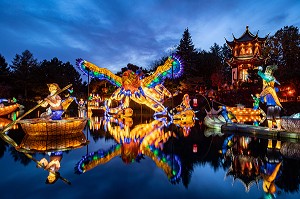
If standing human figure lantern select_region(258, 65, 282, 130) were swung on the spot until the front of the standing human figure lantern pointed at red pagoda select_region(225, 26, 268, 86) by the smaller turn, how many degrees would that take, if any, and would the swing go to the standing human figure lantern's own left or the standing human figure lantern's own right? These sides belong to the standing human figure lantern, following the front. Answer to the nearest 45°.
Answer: approximately 135° to the standing human figure lantern's own right

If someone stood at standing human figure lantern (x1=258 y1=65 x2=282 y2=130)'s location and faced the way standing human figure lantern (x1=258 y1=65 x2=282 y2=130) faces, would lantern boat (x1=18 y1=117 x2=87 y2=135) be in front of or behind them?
in front

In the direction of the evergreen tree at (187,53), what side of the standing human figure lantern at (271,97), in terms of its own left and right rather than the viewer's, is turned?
right

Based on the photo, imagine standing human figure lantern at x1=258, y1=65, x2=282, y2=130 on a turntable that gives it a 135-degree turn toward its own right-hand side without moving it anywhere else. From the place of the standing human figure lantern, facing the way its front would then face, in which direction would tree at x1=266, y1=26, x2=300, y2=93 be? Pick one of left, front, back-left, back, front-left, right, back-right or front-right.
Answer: front

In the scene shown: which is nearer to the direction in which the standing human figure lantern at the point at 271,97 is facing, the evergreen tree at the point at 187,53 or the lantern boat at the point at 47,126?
the lantern boat

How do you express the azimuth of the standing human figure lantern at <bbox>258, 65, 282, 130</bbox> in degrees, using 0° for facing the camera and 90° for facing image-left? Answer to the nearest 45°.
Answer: approximately 45°

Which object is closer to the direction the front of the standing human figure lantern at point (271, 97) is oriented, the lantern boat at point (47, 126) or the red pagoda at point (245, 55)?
the lantern boat
